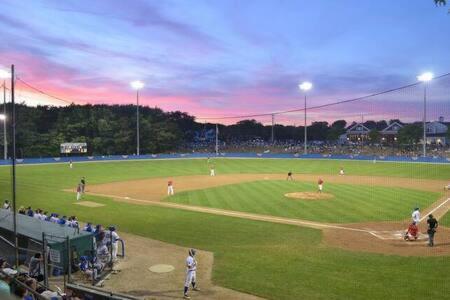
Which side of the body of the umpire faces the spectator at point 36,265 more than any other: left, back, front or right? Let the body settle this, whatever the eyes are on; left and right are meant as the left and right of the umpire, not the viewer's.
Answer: left

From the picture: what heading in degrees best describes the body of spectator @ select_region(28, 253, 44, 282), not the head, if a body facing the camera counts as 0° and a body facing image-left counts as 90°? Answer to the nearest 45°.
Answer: approximately 225°

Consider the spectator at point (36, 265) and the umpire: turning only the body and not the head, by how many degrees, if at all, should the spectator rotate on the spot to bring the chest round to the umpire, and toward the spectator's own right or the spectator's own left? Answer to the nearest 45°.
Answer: approximately 45° to the spectator's own right

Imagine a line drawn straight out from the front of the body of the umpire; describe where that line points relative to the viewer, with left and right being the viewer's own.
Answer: facing away from the viewer and to the left of the viewer

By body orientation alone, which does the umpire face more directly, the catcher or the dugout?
the catcher

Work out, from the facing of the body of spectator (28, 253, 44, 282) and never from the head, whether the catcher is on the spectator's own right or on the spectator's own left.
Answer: on the spectator's own right

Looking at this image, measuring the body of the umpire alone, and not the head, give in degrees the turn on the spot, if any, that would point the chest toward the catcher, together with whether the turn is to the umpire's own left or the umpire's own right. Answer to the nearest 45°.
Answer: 0° — they already face them

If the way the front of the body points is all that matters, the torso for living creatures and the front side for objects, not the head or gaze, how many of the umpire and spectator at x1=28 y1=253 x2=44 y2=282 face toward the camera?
0
